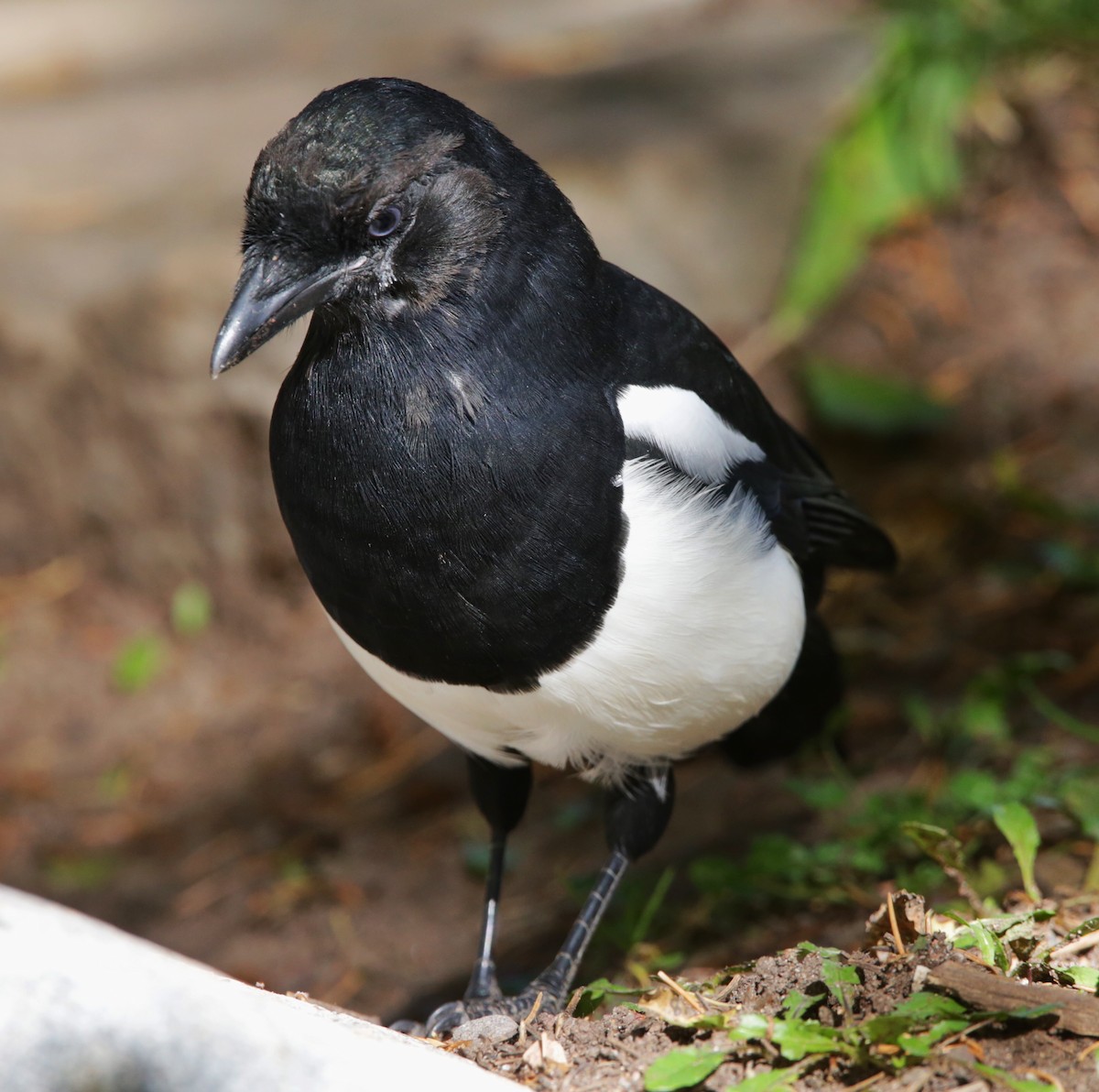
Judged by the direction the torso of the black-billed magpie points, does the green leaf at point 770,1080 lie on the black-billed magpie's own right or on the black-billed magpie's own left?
on the black-billed magpie's own left

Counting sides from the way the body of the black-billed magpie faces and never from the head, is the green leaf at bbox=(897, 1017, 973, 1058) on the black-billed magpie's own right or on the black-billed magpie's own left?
on the black-billed magpie's own left

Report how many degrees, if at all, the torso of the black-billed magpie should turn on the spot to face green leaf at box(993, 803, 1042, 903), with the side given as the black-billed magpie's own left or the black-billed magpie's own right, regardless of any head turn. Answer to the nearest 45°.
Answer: approximately 135° to the black-billed magpie's own left

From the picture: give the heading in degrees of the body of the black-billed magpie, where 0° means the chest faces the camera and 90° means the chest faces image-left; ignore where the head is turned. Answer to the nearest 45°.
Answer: approximately 45°

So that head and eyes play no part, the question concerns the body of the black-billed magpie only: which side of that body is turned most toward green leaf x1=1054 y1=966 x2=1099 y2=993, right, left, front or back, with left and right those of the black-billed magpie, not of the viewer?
left

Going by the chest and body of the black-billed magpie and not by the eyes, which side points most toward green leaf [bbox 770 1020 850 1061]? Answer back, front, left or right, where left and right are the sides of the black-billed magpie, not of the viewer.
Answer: left
